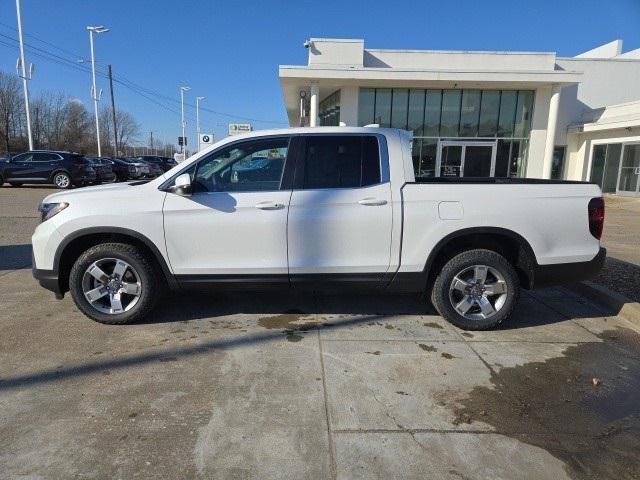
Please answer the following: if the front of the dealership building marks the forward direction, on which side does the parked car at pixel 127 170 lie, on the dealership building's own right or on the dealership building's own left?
on the dealership building's own right

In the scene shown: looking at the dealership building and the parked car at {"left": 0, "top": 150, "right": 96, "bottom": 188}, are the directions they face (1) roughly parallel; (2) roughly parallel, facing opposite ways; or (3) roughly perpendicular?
roughly perpendicular

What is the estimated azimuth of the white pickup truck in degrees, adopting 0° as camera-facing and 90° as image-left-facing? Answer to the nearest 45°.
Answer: approximately 90°

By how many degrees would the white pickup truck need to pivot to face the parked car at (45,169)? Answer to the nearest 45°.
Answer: approximately 45° to its right

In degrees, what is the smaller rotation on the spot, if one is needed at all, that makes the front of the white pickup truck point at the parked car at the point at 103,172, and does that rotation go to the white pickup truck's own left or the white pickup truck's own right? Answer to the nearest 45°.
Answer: approximately 45° to the white pickup truck's own right

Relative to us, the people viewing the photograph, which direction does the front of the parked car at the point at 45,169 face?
facing away from the viewer and to the left of the viewer

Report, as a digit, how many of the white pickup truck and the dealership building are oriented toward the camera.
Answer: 1

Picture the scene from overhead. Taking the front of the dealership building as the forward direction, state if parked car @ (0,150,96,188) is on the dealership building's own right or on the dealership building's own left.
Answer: on the dealership building's own right

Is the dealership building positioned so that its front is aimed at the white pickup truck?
yes
